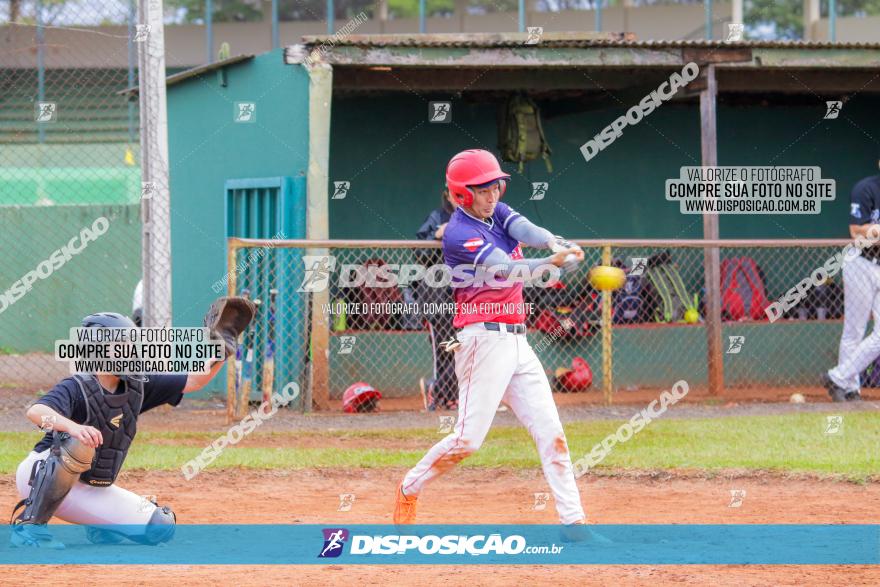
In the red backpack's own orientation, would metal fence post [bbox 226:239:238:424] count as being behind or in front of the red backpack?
in front

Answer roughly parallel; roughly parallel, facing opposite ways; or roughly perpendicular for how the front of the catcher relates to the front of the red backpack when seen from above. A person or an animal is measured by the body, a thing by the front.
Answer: roughly perpendicular

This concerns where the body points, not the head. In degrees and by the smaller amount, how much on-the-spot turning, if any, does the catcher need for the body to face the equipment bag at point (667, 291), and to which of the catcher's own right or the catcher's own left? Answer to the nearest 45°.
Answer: approximately 90° to the catcher's own left

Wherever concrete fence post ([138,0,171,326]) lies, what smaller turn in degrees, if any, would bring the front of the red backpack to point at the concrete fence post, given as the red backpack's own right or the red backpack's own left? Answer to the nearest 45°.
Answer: approximately 45° to the red backpack's own right

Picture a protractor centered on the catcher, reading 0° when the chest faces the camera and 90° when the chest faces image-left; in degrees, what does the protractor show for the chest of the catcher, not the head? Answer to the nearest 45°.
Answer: approximately 315°

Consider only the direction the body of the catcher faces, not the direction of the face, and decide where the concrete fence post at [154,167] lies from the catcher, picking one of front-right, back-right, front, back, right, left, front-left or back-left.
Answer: back-left

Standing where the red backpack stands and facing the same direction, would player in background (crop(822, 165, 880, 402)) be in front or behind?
in front
